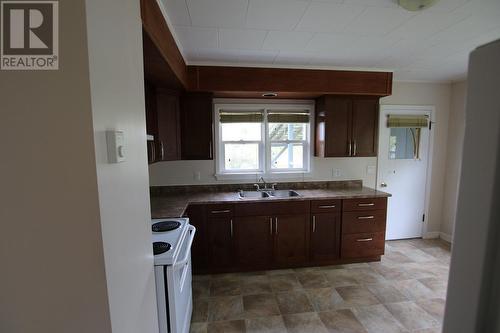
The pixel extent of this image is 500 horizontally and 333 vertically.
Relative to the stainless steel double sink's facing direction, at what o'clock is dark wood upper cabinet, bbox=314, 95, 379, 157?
The dark wood upper cabinet is roughly at 9 o'clock from the stainless steel double sink.

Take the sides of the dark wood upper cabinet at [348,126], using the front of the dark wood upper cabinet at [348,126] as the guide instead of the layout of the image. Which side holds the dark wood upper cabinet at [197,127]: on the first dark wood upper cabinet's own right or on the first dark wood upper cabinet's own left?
on the first dark wood upper cabinet's own right

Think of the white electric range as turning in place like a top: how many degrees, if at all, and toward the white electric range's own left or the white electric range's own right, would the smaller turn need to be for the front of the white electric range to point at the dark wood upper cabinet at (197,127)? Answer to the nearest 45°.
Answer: approximately 90° to the white electric range's own left

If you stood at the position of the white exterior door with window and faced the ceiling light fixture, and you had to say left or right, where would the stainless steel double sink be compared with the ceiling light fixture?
right

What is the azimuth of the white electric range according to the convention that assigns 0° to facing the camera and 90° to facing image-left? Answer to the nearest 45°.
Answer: approximately 270°

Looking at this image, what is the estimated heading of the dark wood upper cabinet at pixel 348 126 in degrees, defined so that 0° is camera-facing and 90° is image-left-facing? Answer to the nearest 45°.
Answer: approximately 0°
